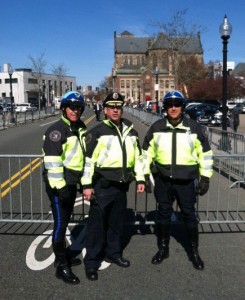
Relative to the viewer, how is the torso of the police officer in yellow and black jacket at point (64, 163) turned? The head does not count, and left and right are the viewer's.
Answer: facing the viewer and to the right of the viewer

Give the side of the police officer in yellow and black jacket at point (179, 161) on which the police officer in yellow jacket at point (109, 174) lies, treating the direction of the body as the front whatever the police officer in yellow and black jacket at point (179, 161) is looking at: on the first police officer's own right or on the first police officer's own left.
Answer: on the first police officer's own right

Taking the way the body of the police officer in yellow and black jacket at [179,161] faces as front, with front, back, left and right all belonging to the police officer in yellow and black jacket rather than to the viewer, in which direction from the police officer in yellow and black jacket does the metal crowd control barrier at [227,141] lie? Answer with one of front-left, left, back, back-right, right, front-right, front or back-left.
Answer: back

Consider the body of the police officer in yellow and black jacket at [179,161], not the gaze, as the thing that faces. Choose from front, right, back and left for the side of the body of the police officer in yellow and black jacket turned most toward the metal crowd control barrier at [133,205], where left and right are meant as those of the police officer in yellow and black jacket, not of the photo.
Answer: back

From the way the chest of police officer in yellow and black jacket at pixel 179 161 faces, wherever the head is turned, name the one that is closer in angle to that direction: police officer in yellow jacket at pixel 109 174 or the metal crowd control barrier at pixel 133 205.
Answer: the police officer in yellow jacket

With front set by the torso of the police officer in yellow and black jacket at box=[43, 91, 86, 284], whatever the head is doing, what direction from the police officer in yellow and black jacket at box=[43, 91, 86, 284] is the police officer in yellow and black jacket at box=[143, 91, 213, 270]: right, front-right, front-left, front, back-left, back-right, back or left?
front-left

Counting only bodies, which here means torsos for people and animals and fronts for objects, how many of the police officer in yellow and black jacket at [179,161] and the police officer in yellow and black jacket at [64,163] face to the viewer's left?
0

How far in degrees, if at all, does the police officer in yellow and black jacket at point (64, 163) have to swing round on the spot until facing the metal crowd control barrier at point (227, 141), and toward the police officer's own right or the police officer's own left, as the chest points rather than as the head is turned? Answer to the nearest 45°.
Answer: approximately 90° to the police officer's own left

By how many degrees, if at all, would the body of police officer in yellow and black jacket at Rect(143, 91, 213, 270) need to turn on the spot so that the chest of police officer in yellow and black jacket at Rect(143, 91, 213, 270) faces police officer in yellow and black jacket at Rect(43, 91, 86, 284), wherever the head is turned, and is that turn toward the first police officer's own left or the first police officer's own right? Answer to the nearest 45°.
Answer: approximately 45° to the first police officer's own right
